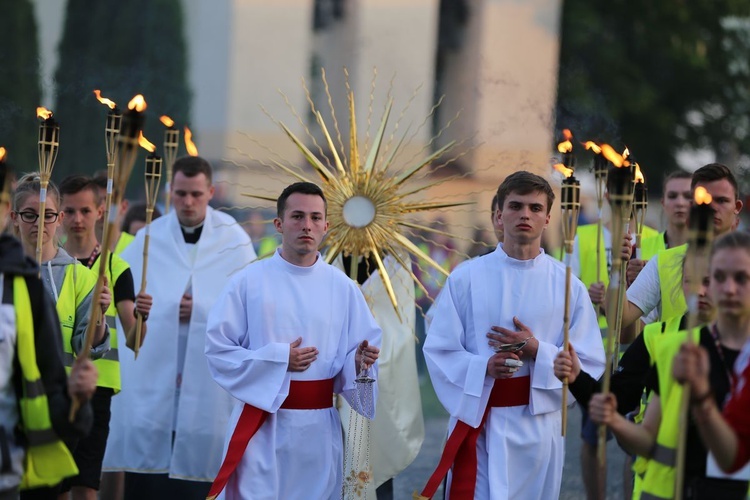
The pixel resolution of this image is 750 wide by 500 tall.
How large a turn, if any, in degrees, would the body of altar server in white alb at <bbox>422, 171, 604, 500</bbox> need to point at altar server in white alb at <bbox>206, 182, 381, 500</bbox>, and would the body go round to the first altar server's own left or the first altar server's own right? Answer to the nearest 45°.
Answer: approximately 90° to the first altar server's own right

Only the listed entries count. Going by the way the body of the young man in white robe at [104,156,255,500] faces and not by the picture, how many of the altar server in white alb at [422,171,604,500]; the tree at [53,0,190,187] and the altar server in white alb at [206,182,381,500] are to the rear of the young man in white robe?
1

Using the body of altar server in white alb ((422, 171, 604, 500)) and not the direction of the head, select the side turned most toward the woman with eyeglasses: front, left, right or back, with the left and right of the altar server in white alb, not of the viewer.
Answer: right

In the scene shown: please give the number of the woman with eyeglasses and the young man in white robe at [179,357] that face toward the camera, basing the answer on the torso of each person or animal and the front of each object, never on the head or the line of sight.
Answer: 2

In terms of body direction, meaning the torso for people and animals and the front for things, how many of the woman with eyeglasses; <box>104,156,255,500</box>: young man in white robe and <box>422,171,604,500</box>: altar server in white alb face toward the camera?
3

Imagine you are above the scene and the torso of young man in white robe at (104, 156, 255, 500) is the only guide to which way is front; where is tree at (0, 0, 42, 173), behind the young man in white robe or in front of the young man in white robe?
behind

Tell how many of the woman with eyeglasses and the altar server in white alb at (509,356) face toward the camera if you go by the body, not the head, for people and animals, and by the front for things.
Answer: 2

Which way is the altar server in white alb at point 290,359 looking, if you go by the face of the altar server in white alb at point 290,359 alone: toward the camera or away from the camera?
toward the camera

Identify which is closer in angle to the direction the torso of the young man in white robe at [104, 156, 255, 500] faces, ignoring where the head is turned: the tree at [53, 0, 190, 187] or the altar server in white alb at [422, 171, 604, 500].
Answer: the altar server in white alb

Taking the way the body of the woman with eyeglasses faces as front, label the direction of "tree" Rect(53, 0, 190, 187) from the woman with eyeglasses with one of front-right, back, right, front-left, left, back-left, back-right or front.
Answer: back

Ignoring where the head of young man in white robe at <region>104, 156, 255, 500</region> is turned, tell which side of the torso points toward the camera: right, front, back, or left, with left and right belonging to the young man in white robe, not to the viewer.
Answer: front

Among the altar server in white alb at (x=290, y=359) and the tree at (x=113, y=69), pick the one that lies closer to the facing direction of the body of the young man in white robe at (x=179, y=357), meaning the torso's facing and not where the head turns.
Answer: the altar server in white alb

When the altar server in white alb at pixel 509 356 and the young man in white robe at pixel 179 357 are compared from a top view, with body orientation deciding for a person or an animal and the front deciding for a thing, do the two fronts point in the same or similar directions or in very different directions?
same or similar directions

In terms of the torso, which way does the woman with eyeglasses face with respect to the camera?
toward the camera
